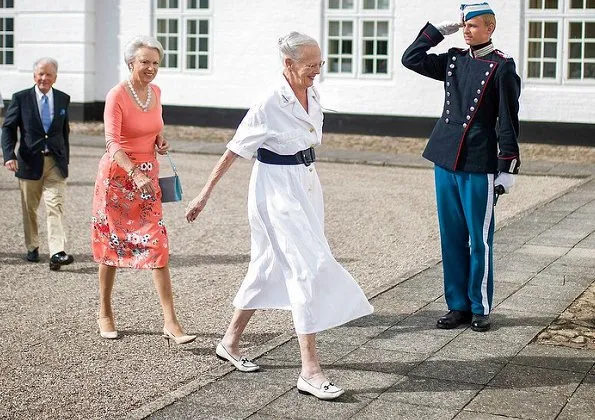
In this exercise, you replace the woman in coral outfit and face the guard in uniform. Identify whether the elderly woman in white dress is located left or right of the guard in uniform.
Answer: right

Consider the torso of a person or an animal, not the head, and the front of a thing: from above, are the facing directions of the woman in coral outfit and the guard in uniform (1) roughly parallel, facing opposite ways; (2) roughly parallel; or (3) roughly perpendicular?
roughly perpendicular

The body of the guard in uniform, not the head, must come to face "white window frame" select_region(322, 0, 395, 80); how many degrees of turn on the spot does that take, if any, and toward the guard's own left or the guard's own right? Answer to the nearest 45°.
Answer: approximately 135° to the guard's own right

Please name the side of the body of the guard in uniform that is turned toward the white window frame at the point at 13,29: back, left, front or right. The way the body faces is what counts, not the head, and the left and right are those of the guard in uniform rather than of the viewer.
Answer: right

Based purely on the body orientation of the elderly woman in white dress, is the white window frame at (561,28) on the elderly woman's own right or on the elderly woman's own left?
on the elderly woman's own left

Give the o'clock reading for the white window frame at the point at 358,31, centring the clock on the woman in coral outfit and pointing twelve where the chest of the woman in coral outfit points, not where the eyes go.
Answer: The white window frame is roughly at 8 o'clock from the woman in coral outfit.

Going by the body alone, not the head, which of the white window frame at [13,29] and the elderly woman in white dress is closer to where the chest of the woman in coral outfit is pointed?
the elderly woman in white dress

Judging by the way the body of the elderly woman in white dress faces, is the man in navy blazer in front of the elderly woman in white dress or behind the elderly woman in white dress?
behind

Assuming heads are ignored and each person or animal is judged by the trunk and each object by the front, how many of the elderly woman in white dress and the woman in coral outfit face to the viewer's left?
0

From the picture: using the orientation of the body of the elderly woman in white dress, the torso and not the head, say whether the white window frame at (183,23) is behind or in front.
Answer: behind

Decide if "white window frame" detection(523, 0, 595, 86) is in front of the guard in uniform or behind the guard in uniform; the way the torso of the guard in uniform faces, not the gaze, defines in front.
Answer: behind

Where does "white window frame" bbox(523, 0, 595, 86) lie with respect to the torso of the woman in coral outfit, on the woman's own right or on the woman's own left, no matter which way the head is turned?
on the woman's own left

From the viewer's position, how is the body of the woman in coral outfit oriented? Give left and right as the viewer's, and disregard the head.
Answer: facing the viewer and to the right of the viewer
